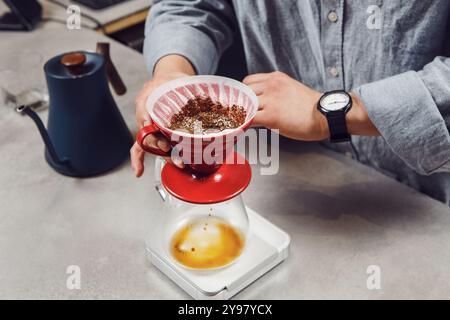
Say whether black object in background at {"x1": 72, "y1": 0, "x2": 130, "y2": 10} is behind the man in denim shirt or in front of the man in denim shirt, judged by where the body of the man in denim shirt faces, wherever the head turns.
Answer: behind

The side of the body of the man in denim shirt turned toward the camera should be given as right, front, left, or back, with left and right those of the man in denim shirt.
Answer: front

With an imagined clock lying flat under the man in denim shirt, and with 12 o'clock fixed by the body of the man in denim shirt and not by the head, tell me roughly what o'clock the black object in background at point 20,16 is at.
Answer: The black object in background is roughly at 4 o'clock from the man in denim shirt.
